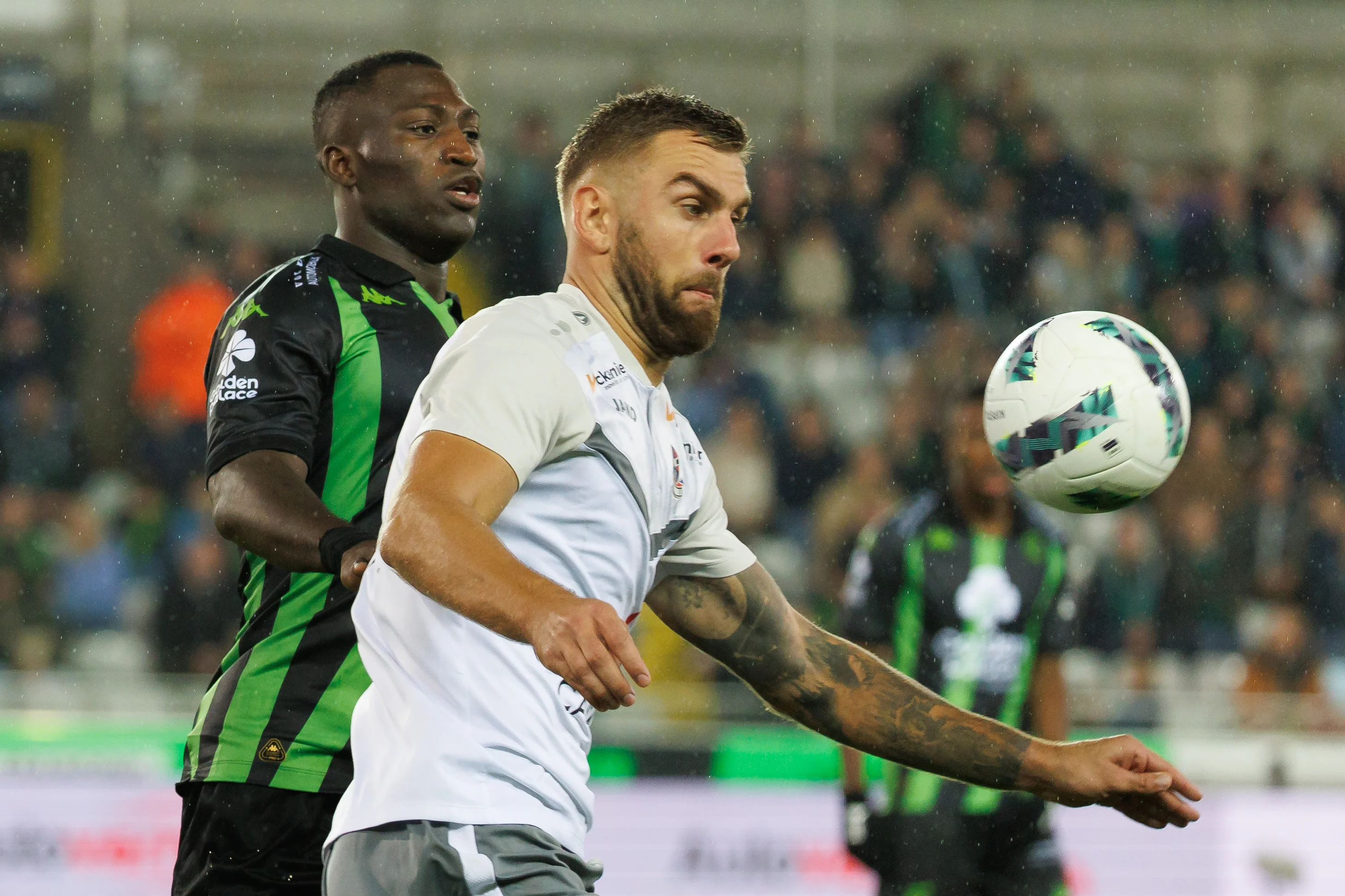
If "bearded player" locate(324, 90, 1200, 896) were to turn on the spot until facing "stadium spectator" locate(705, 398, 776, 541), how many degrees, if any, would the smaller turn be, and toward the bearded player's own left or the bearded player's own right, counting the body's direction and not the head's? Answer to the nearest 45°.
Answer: approximately 135° to the bearded player's own left

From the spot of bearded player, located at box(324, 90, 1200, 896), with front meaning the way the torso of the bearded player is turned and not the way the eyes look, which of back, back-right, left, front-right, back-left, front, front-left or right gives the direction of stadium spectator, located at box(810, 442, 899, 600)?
back-left

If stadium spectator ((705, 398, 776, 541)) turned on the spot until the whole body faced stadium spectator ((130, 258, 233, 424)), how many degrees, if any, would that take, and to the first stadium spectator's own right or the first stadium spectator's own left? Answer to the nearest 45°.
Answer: approximately 90° to the first stadium spectator's own right

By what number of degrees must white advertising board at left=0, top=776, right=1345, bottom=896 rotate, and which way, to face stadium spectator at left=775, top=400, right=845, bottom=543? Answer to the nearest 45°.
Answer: approximately 180°

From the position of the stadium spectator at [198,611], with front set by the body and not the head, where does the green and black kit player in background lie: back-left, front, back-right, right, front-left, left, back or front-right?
front-left

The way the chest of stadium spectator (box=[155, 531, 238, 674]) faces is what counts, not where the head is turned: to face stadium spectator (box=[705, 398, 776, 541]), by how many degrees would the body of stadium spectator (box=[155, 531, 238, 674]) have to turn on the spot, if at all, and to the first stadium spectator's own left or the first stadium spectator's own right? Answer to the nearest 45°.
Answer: approximately 90° to the first stadium spectator's own left

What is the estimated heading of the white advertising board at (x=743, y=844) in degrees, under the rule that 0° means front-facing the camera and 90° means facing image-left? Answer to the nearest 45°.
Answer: approximately 0°
